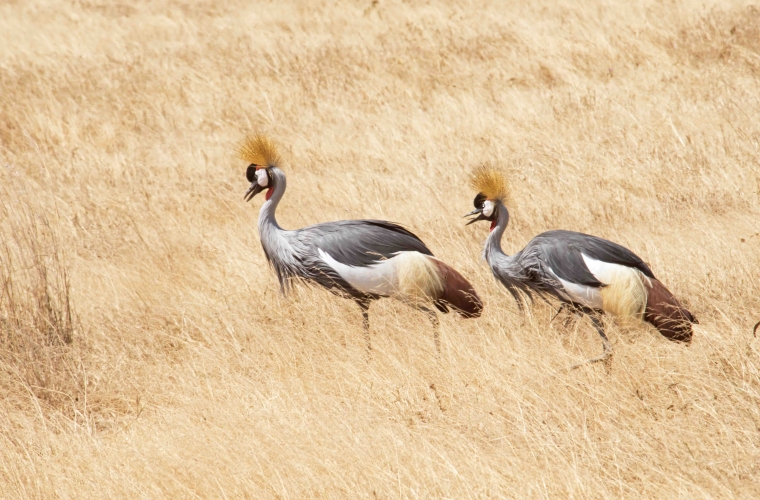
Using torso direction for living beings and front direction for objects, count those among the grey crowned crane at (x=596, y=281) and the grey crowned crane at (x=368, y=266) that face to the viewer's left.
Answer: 2

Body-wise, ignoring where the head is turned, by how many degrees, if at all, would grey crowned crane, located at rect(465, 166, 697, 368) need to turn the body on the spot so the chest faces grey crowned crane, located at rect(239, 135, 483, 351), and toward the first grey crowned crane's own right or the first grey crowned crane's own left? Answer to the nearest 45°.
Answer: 0° — it already faces it

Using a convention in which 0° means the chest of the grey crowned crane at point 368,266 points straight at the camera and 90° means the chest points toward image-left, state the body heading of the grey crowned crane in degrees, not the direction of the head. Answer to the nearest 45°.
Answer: approximately 90°

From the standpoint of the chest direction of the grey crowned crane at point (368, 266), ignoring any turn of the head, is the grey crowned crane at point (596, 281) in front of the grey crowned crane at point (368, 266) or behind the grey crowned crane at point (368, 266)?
behind

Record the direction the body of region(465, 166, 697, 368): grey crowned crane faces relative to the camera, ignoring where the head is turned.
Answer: to the viewer's left
